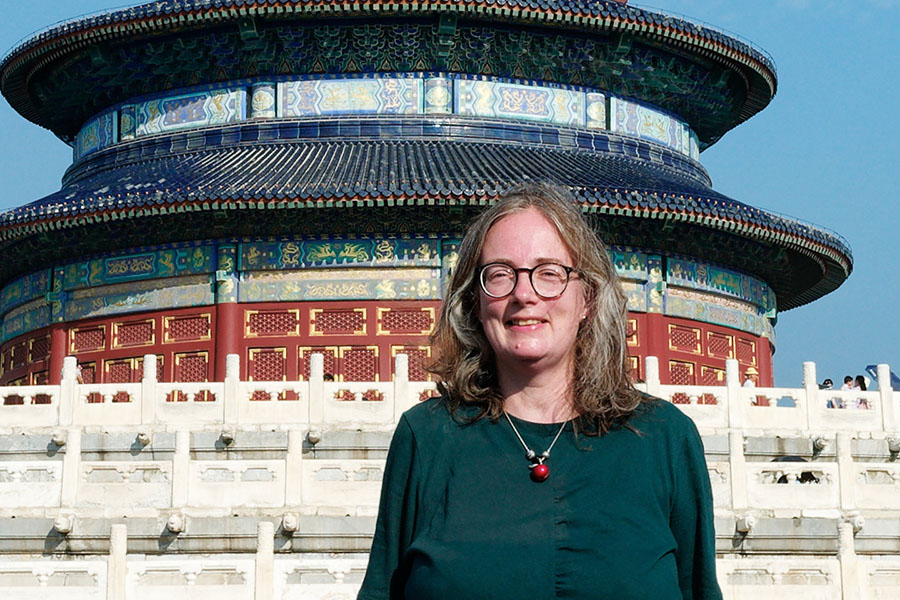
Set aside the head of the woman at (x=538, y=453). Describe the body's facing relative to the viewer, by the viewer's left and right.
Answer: facing the viewer

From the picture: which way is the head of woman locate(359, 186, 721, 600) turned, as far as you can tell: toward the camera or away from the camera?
toward the camera

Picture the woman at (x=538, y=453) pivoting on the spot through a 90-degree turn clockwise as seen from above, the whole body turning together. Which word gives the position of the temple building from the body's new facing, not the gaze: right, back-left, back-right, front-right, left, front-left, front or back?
right
